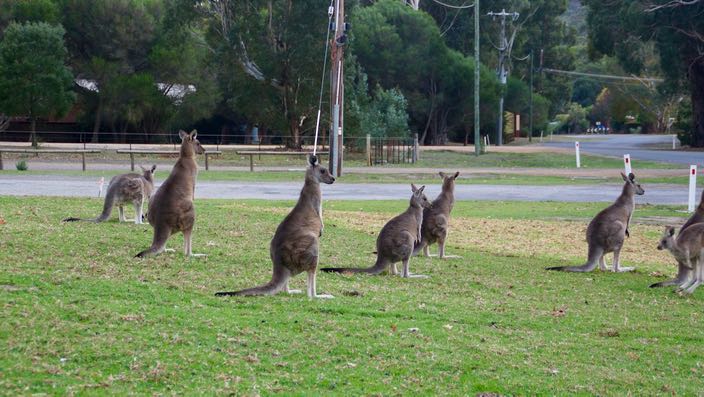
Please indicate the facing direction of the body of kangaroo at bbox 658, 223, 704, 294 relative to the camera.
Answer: to the viewer's left

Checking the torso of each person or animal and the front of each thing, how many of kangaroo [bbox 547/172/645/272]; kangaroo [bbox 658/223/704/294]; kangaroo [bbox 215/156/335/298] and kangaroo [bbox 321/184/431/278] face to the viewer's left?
1

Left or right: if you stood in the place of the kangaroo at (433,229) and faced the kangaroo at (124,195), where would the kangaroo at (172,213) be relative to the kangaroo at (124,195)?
left

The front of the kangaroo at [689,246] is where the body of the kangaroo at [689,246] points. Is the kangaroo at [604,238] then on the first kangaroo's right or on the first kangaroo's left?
on the first kangaroo's right

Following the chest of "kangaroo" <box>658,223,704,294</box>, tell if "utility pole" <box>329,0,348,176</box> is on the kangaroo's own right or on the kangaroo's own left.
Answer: on the kangaroo's own right

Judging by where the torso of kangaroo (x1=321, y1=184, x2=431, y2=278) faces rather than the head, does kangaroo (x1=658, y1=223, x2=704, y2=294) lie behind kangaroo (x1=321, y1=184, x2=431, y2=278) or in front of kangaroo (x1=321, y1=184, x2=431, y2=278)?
in front

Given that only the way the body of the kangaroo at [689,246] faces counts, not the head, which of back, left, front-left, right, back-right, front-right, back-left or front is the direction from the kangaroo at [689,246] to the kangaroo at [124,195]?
front

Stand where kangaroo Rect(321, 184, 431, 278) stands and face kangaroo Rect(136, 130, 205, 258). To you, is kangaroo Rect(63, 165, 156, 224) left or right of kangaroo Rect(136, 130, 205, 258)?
right

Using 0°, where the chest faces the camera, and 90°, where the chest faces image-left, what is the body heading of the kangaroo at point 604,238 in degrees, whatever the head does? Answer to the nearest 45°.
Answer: approximately 270°

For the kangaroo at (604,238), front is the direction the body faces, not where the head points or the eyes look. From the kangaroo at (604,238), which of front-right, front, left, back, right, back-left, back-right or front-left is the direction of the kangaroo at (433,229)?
back

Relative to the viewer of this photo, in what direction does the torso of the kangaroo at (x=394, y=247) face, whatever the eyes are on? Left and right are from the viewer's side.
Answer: facing to the right of the viewer
